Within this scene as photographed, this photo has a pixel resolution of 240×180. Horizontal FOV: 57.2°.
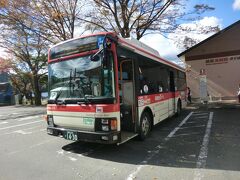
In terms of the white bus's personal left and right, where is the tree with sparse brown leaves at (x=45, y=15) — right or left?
on its right

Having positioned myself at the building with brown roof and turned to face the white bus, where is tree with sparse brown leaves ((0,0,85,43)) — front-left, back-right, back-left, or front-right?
front-right

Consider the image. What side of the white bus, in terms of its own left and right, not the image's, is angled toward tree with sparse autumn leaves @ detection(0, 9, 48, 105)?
right

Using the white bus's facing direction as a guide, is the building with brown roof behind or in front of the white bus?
behind

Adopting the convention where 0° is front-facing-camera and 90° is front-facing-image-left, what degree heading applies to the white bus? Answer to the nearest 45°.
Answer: approximately 45°
